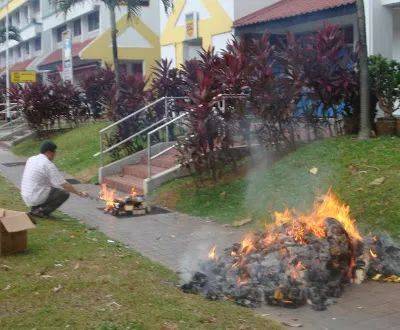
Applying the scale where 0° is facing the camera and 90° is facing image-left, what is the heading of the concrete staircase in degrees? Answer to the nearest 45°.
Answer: approximately 45°

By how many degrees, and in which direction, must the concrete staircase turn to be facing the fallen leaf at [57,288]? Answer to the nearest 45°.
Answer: approximately 45° to its left

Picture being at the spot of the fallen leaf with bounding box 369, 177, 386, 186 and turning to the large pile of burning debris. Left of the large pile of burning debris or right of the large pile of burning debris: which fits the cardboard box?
right

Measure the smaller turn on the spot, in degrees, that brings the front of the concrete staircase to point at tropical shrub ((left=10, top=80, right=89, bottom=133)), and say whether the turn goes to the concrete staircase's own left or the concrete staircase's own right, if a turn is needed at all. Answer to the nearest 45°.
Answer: approximately 135° to the concrete staircase's own right

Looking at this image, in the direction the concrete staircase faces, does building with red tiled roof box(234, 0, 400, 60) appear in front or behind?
behind

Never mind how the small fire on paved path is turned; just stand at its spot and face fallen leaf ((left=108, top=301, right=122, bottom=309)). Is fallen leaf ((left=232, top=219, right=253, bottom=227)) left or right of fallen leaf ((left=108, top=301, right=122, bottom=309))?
left

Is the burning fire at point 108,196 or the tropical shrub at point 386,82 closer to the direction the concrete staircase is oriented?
the burning fire

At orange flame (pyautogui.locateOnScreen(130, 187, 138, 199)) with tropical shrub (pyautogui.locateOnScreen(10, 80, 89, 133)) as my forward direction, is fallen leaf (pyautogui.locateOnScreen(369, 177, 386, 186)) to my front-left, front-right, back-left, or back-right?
back-right

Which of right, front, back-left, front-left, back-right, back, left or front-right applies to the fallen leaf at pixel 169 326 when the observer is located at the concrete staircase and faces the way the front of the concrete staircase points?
front-left

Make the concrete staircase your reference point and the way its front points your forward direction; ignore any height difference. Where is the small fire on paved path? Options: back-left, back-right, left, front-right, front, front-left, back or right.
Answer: front-left

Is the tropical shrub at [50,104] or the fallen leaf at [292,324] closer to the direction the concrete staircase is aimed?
the fallen leaf

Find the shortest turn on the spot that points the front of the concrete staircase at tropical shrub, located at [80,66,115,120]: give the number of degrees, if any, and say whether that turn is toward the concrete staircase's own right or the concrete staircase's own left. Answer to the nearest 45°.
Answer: approximately 135° to the concrete staircase's own right

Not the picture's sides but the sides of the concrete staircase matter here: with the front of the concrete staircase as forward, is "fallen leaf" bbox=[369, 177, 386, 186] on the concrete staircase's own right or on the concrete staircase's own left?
on the concrete staircase's own left
